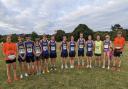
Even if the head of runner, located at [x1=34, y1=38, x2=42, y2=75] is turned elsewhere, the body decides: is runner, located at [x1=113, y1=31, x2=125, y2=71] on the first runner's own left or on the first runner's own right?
on the first runner's own left

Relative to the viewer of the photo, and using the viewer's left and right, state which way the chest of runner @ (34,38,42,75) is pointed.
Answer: facing the viewer

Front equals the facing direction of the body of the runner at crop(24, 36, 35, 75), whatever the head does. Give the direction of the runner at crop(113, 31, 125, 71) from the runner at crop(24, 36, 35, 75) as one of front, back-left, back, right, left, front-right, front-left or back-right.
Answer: left

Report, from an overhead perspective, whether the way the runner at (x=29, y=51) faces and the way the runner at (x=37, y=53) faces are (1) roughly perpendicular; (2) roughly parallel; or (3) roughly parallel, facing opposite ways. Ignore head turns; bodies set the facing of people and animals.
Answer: roughly parallel

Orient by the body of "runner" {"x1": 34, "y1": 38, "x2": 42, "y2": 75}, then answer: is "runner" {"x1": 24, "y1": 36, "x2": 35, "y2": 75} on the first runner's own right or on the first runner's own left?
on the first runner's own right

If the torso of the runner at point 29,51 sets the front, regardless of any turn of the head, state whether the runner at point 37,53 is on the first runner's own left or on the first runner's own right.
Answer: on the first runner's own left
